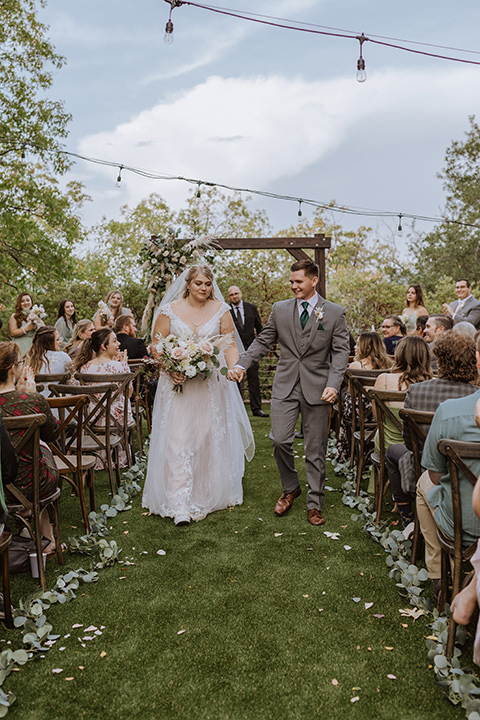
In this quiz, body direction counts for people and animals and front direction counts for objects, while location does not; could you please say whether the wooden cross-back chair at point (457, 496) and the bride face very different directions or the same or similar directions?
very different directions

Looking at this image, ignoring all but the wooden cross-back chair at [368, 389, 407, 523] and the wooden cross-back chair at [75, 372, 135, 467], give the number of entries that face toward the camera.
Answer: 0

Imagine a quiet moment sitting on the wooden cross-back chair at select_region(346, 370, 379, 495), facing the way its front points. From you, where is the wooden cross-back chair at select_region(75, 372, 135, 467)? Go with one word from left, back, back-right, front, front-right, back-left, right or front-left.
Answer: front-left

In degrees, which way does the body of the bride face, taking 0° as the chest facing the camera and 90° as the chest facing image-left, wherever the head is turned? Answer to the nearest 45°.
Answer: approximately 0°

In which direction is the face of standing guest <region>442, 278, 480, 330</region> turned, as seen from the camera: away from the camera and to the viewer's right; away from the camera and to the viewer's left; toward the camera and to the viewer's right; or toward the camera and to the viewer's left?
toward the camera and to the viewer's left

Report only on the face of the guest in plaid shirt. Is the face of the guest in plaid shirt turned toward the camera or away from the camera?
away from the camera

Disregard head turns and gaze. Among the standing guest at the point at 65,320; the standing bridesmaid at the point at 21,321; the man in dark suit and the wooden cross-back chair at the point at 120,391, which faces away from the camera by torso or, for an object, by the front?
the wooden cross-back chair

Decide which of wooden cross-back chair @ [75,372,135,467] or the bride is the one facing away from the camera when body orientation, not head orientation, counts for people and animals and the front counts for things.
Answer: the wooden cross-back chair

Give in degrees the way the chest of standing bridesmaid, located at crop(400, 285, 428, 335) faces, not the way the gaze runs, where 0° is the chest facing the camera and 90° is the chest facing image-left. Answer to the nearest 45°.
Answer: approximately 45°
